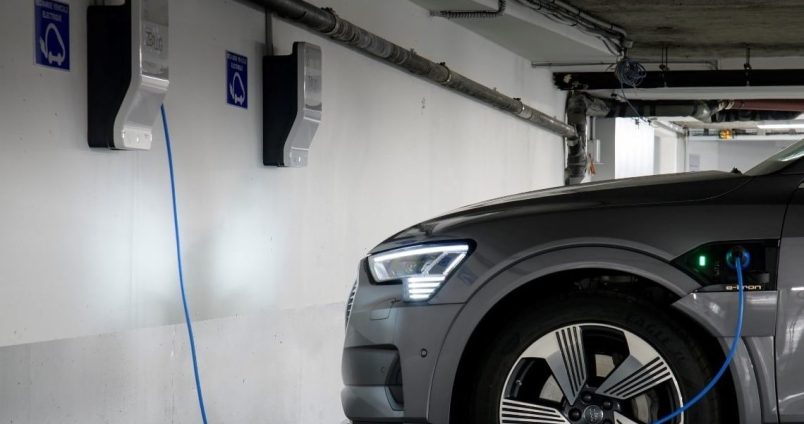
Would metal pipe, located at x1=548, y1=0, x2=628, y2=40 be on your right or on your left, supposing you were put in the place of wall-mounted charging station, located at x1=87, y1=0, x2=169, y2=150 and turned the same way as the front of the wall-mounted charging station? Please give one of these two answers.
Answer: on your left

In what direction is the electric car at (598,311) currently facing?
to the viewer's left

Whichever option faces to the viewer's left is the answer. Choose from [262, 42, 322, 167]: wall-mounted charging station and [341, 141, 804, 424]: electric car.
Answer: the electric car

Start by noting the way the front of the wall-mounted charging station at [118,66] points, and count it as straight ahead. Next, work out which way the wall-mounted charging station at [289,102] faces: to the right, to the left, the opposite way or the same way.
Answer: the same way

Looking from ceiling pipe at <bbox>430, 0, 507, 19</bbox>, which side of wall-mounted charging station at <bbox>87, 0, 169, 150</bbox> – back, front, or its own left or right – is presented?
left

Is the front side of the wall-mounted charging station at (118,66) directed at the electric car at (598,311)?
yes

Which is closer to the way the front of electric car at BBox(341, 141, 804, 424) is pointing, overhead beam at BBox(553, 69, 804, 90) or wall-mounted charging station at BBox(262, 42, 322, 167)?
the wall-mounted charging station

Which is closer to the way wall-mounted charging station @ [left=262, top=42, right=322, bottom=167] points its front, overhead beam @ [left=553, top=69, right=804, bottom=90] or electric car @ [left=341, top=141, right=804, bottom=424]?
the electric car

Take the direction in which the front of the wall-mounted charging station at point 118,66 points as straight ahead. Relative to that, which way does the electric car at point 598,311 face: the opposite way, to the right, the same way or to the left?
the opposite way

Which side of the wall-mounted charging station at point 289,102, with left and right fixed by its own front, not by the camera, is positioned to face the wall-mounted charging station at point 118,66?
right

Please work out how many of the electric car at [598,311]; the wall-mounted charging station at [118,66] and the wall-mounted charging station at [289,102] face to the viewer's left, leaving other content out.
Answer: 1

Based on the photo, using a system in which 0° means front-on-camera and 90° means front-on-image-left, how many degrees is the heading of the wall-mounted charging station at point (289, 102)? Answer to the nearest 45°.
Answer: approximately 315°

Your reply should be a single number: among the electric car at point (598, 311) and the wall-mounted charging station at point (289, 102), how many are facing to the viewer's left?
1
